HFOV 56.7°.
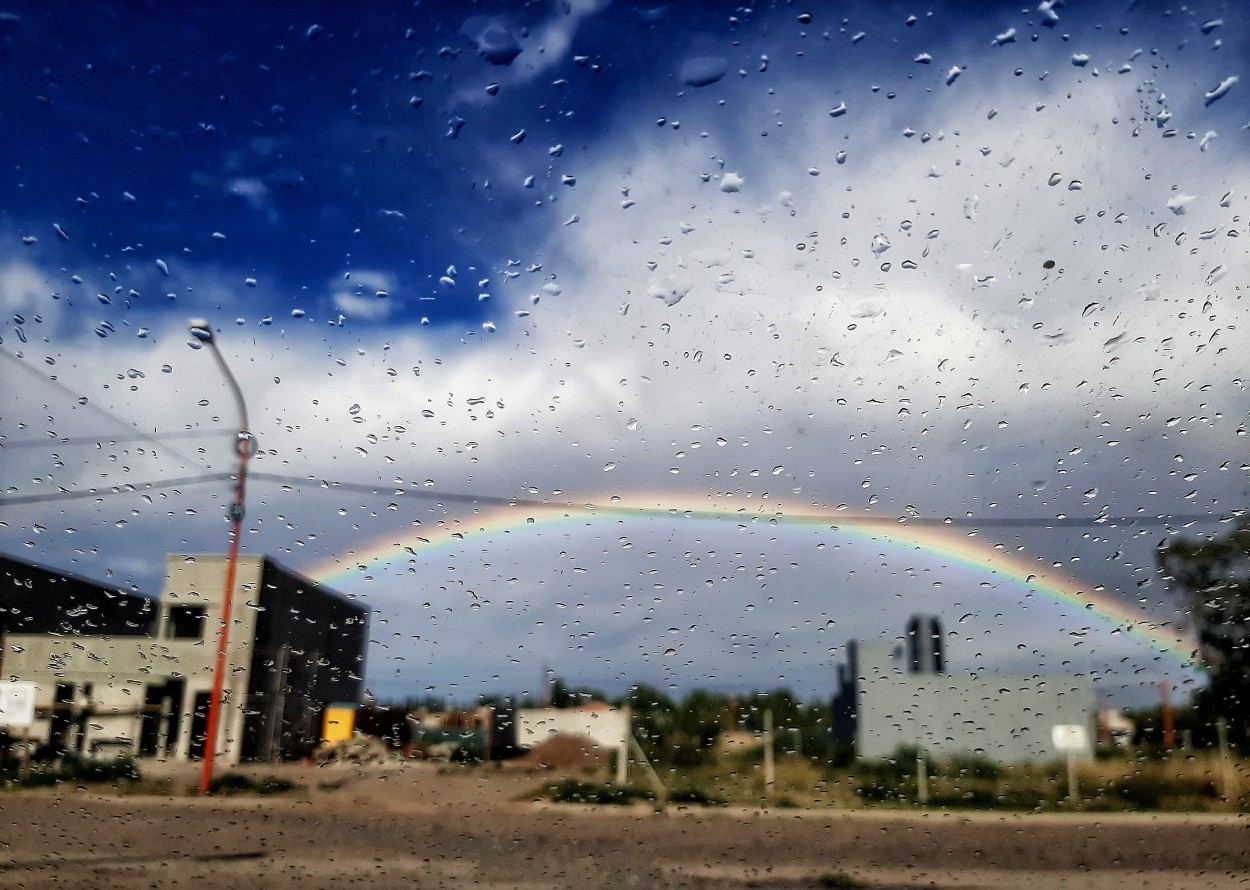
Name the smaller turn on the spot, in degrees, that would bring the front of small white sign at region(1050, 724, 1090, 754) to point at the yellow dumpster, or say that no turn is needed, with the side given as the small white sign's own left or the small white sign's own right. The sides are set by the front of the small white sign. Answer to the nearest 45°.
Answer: approximately 45° to the small white sign's own right

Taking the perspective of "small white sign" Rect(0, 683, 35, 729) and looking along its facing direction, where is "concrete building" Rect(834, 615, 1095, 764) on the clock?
The concrete building is roughly at 10 o'clock from the small white sign.

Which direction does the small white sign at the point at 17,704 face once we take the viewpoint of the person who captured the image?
facing the viewer

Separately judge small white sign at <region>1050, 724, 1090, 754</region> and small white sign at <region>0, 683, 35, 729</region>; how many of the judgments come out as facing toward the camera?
2

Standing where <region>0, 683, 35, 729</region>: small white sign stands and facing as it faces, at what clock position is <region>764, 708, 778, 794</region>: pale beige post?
The pale beige post is roughly at 10 o'clock from the small white sign.

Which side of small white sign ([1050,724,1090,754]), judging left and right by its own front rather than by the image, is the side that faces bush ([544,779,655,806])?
right

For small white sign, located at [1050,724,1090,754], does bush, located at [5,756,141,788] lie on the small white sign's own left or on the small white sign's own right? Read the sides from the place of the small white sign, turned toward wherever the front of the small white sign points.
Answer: on the small white sign's own right
